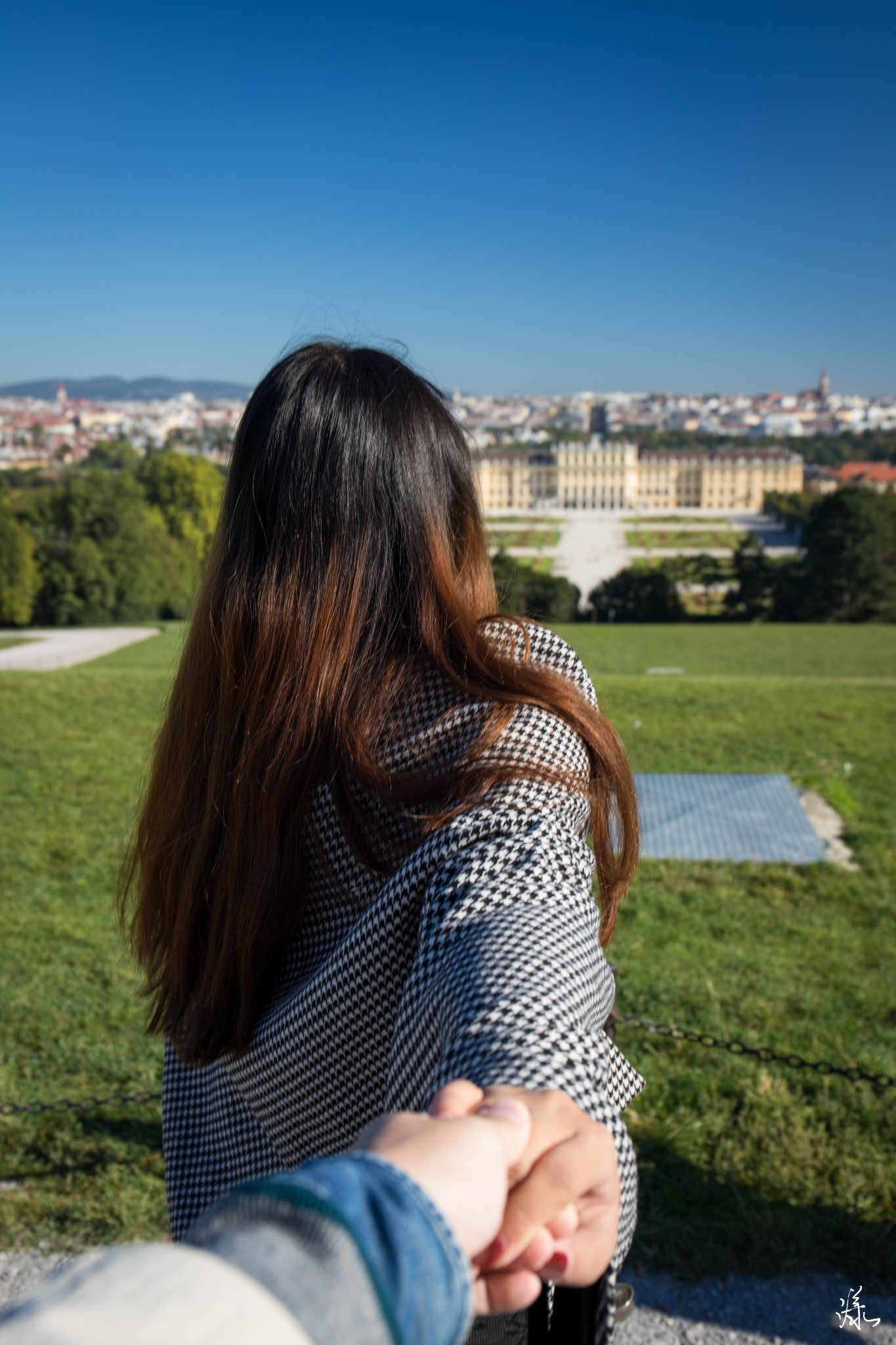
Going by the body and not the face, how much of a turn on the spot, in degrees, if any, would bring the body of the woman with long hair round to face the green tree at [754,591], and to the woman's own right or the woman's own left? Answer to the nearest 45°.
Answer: approximately 45° to the woman's own left

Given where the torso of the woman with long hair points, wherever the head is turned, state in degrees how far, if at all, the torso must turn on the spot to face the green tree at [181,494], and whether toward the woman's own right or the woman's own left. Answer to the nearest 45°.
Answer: approximately 45° to the woman's own left

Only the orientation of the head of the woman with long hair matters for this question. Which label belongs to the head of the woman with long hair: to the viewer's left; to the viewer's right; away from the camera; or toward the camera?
away from the camera

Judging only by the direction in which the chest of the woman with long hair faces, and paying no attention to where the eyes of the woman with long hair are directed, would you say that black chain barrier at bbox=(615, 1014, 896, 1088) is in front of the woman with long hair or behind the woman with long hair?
in front

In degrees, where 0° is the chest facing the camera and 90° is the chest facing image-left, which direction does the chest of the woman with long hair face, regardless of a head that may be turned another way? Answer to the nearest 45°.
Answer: approximately 225°

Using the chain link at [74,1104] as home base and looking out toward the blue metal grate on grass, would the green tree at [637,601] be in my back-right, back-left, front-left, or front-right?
front-left

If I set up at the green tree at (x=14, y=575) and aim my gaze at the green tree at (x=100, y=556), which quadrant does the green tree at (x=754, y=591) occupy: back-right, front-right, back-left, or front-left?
front-right

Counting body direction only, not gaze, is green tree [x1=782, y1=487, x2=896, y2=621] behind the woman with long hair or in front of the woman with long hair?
in front
